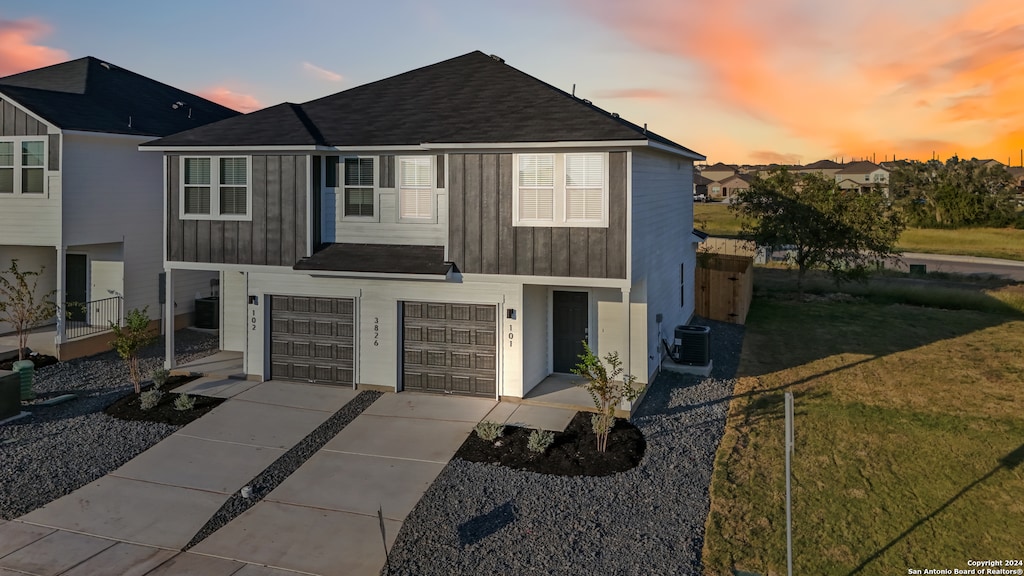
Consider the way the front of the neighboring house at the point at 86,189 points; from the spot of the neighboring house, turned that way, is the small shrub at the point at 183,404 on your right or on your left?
on your left

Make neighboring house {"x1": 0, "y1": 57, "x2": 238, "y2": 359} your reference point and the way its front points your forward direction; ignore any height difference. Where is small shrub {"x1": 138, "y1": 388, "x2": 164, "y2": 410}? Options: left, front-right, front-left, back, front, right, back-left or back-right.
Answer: front-left

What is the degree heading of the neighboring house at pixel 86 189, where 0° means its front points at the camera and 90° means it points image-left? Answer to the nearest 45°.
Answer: approximately 45°

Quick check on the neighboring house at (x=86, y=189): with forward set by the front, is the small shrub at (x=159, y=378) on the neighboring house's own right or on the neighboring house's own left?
on the neighboring house's own left

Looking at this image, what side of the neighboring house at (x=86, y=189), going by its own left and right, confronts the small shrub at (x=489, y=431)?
left

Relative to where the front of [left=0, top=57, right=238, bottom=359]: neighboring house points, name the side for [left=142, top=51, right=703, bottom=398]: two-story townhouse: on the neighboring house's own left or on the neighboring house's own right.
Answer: on the neighboring house's own left

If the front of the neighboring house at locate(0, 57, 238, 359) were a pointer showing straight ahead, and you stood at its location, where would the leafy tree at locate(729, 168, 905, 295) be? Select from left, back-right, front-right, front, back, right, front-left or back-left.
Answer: back-left

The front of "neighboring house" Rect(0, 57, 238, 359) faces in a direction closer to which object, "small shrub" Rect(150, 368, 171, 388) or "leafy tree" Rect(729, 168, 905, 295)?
the small shrub

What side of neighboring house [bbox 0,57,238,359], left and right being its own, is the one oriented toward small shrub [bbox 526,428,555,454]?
left

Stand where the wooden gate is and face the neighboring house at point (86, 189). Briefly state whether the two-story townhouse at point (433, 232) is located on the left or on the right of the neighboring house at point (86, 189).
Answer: left

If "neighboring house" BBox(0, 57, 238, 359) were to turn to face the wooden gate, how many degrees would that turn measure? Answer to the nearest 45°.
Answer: approximately 135° to its left

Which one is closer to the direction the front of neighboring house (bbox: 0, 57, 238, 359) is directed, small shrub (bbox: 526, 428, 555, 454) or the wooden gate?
the small shrub
